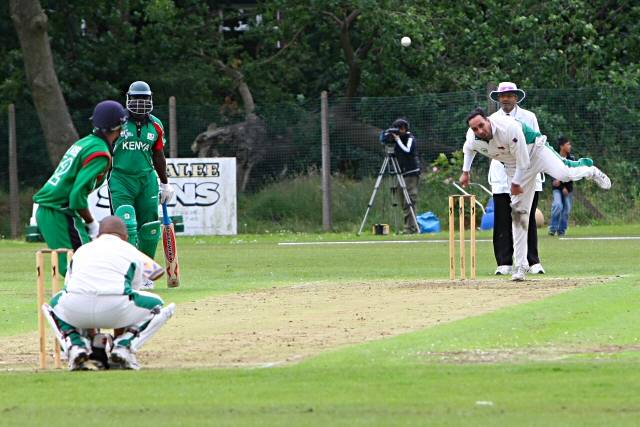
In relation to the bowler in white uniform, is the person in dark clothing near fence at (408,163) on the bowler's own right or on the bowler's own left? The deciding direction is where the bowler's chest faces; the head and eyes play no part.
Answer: on the bowler's own right

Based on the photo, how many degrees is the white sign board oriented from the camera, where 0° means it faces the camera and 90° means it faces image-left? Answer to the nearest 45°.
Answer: approximately 0°

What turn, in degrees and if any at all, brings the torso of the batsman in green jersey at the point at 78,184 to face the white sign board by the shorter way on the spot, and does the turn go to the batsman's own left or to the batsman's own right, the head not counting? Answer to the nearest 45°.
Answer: approximately 45° to the batsman's own left

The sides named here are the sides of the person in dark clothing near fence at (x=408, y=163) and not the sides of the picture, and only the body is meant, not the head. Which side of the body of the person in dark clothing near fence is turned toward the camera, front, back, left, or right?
left

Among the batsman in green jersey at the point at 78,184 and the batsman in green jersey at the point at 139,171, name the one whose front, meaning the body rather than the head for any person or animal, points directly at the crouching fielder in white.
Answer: the batsman in green jersey at the point at 139,171

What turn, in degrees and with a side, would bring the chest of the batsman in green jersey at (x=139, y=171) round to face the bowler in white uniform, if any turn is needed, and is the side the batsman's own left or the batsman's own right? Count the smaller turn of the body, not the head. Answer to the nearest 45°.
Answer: approximately 90° to the batsman's own left

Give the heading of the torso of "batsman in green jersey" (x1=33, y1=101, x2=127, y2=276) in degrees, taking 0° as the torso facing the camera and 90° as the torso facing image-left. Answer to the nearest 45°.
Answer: approximately 225°
